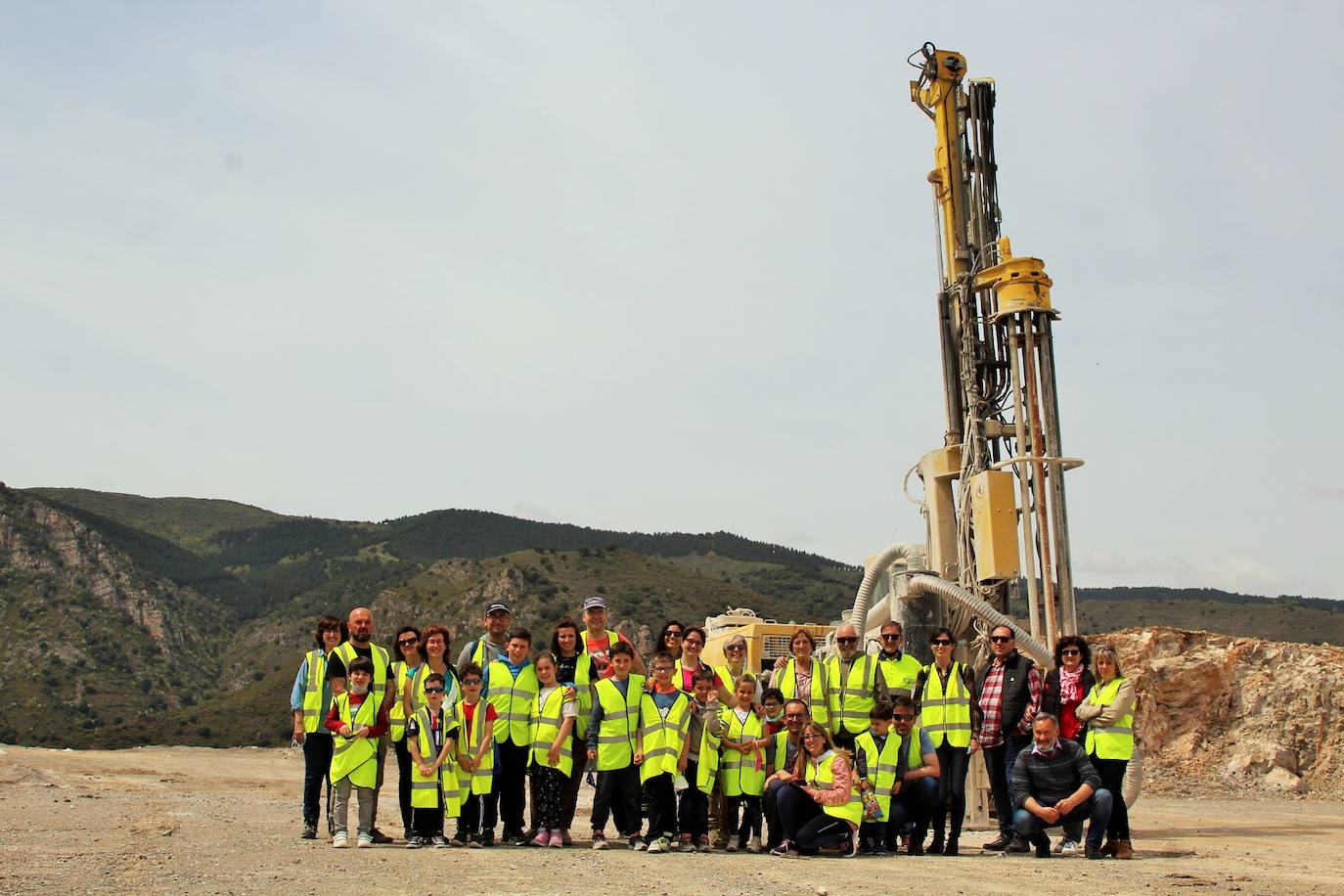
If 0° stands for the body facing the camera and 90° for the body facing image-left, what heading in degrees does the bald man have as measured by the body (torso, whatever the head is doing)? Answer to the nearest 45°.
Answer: approximately 0°

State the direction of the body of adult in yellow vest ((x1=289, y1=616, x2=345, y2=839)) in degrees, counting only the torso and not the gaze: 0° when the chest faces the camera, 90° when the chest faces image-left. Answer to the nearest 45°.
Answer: approximately 315°

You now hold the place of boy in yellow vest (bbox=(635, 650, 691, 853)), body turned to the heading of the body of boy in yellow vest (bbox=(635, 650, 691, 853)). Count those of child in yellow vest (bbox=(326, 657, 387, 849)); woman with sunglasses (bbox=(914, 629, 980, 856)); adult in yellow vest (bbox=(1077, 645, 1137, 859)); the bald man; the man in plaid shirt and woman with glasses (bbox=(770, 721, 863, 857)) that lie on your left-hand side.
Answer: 4

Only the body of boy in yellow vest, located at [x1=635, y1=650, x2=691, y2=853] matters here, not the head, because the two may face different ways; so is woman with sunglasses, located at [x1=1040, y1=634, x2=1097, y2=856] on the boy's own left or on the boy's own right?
on the boy's own left

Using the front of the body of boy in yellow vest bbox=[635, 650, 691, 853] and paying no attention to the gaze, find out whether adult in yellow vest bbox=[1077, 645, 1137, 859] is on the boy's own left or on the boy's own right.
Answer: on the boy's own left

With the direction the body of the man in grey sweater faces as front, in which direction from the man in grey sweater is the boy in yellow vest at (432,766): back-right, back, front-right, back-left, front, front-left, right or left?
right

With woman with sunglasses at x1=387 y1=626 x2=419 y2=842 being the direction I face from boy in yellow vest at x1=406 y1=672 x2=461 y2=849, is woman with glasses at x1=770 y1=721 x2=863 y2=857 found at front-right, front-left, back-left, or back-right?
back-right

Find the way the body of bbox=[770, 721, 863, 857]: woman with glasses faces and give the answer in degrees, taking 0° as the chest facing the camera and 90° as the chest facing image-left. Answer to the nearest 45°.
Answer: approximately 45°
